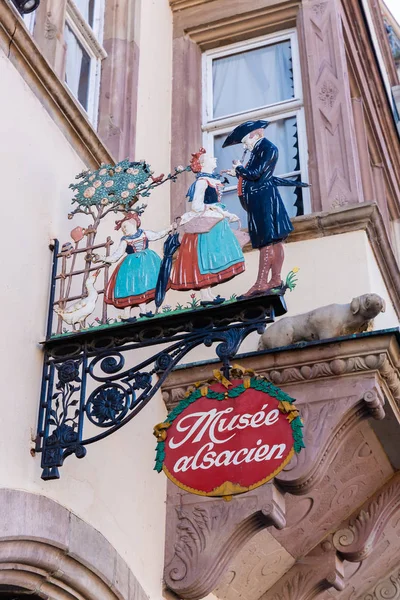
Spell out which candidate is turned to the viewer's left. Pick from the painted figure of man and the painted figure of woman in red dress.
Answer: the painted figure of man

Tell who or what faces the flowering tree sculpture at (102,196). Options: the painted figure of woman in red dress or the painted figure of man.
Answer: the painted figure of man

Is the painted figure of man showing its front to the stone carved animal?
no

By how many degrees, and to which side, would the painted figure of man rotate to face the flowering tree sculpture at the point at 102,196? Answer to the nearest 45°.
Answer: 0° — it already faces it

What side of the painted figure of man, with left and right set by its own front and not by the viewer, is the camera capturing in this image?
left

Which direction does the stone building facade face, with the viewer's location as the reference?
facing the viewer and to the right of the viewer

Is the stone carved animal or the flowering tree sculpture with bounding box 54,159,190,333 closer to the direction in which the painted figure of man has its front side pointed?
the flowering tree sculpture
